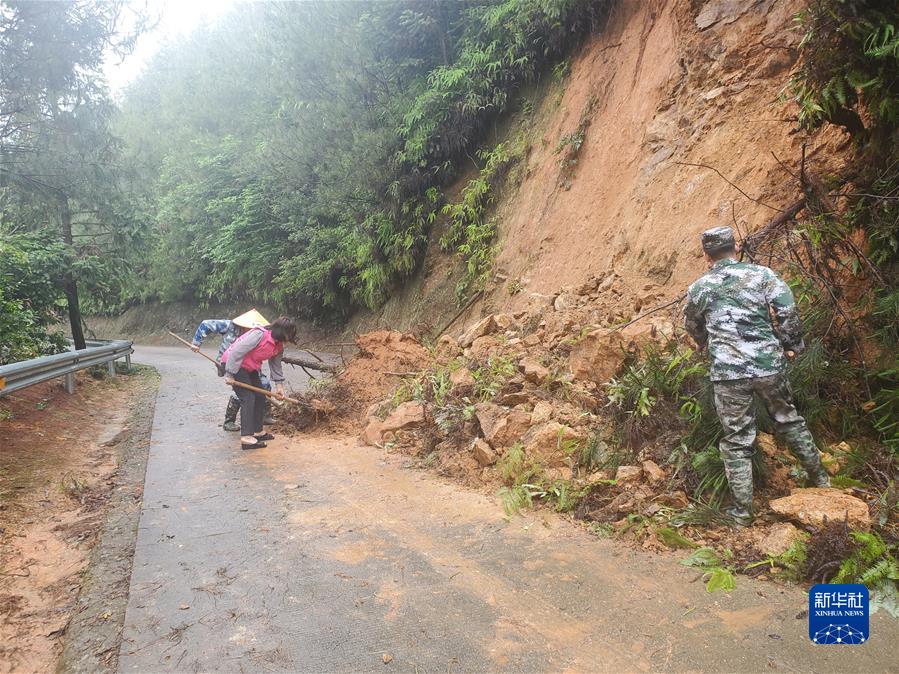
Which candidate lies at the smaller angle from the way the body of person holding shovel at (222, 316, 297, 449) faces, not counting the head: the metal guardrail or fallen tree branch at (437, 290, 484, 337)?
the fallen tree branch

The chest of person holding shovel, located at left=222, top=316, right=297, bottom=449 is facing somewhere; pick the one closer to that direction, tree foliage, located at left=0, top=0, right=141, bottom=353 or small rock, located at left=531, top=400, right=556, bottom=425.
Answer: the small rock

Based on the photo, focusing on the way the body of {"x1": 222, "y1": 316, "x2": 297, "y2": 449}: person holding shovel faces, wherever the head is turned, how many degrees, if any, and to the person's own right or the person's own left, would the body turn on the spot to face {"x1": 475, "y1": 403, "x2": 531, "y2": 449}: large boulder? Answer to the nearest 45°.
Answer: approximately 45° to the person's own right

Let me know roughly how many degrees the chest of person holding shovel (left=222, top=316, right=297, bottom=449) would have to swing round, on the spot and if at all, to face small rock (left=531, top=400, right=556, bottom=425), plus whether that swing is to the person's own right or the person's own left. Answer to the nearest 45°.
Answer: approximately 45° to the person's own right

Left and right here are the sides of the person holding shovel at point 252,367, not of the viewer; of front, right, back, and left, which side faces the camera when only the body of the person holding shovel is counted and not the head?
right

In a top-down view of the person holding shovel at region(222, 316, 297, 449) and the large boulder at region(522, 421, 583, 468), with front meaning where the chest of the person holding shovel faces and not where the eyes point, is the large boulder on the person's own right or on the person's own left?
on the person's own right

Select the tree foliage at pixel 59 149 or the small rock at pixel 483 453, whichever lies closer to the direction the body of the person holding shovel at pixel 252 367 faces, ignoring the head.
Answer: the small rock

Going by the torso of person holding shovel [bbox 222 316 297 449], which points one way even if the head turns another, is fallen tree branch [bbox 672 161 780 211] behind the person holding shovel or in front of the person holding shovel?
in front

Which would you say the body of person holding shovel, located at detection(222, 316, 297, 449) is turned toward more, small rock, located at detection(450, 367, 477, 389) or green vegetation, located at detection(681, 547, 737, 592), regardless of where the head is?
the small rock

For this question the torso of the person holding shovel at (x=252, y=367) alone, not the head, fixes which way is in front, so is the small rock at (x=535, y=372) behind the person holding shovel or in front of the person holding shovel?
in front

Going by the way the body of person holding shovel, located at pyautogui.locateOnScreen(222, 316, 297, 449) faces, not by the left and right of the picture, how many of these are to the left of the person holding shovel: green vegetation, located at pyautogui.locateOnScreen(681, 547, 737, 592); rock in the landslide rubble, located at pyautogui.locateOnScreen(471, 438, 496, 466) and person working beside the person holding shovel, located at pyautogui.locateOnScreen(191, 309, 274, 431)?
1

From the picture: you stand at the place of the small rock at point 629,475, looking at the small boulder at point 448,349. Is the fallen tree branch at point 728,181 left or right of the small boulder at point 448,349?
right

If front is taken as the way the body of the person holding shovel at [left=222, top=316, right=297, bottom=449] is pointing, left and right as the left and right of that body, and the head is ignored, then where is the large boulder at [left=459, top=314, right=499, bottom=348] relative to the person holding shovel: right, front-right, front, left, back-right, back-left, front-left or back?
front
